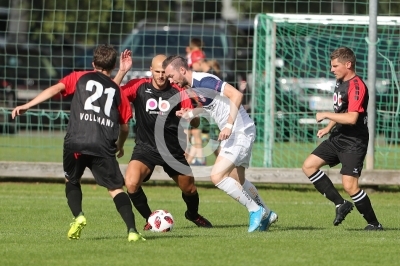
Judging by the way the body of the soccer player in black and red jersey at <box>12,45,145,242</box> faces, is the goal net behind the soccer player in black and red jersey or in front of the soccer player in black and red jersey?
in front

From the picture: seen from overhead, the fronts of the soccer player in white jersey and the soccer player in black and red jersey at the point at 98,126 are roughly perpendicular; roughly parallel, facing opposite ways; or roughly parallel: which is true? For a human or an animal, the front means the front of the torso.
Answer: roughly perpendicular

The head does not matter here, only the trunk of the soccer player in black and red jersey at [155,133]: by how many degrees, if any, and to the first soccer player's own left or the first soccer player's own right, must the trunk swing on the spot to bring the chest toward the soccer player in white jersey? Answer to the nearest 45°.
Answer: approximately 45° to the first soccer player's own left

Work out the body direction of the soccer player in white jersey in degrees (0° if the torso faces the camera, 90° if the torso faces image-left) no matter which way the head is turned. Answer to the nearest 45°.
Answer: approximately 90°

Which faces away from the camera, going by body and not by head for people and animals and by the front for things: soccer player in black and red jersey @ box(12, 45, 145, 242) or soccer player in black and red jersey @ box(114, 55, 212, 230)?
soccer player in black and red jersey @ box(12, 45, 145, 242)

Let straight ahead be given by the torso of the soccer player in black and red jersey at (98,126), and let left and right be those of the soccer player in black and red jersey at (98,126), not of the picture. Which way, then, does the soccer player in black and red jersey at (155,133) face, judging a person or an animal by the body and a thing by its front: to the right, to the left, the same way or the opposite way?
the opposite way

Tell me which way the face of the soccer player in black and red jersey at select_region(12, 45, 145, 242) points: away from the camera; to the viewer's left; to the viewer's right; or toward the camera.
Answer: away from the camera

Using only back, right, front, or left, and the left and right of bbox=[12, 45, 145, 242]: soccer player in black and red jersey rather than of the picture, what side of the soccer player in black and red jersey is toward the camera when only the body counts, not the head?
back

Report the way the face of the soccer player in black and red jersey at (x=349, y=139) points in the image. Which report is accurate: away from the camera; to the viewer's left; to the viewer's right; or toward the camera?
to the viewer's left

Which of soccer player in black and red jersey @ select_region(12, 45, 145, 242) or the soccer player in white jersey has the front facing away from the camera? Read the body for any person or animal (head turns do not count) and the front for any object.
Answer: the soccer player in black and red jersey

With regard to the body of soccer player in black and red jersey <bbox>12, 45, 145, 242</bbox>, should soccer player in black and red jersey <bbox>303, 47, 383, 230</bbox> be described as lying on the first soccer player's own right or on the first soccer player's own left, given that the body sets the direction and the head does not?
on the first soccer player's own right
